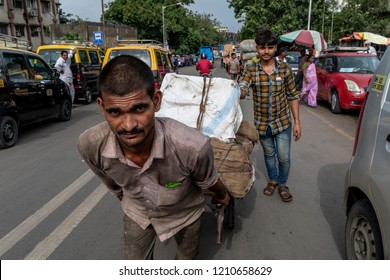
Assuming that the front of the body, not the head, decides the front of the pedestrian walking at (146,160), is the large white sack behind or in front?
behind

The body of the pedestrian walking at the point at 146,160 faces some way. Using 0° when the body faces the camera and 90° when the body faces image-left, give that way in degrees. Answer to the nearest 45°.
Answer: approximately 0°

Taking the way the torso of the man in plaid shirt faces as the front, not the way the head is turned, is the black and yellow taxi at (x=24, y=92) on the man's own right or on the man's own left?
on the man's own right

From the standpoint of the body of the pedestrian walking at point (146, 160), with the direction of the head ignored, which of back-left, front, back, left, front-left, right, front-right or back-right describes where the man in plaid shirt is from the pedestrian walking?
back-left
